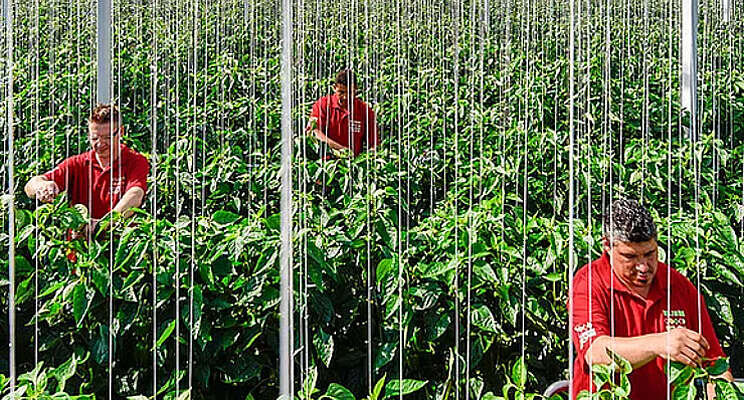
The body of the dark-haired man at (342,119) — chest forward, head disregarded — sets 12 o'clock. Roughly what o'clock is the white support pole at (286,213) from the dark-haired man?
The white support pole is roughly at 12 o'clock from the dark-haired man.

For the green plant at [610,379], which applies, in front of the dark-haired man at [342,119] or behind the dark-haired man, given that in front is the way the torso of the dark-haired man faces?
in front

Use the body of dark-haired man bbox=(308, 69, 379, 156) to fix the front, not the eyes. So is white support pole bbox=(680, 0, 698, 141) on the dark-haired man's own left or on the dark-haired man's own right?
on the dark-haired man's own left

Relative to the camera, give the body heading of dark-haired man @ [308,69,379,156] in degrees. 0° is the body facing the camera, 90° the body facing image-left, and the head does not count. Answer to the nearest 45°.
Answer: approximately 0°

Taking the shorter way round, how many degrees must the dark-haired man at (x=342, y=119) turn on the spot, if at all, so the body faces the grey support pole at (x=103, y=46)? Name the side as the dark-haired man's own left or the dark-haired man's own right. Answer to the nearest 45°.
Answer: approximately 45° to the dark-haired man's own right

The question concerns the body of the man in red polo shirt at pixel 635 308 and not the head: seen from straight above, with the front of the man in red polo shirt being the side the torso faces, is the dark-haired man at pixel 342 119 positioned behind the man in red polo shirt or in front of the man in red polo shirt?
behind
